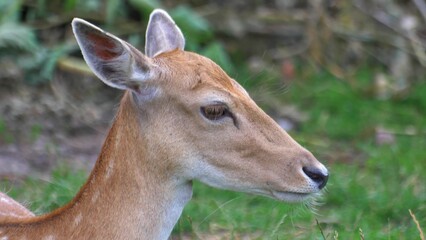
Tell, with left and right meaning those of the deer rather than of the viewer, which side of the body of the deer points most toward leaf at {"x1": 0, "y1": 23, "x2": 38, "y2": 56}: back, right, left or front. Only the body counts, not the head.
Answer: left

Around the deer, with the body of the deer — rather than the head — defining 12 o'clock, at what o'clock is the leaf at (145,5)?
The leaf is roughly at 9 o'clock from the deer.

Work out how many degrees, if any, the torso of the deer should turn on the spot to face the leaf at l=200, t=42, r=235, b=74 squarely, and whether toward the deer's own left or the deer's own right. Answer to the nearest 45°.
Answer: approximately 90° to the deer's own left

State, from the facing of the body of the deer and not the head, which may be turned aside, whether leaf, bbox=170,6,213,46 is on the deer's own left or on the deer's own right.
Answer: on the deer's own left

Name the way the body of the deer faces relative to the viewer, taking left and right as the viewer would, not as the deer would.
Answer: facing to the right of the viewer
